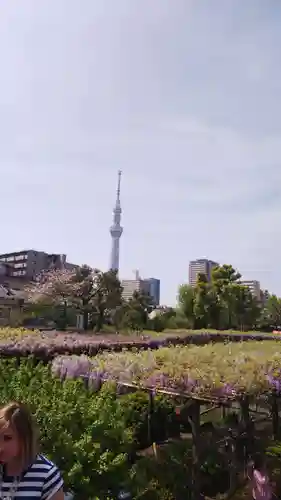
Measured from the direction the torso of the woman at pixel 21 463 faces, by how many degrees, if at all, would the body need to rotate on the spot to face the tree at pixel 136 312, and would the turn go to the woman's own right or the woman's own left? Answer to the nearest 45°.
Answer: approximately 135° to the woman's own right

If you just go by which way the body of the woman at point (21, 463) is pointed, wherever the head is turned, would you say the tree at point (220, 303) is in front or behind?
behind

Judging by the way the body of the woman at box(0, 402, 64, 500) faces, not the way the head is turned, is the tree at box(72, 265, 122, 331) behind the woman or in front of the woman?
behind

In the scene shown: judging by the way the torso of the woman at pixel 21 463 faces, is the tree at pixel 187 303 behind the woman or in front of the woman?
behind

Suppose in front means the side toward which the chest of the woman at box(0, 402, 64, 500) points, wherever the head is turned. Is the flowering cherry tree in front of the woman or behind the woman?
behind

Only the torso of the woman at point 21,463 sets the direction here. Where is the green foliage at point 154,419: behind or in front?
behind

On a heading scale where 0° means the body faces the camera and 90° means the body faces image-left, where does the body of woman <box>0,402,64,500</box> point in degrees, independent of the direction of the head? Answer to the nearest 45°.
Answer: approximately 45°

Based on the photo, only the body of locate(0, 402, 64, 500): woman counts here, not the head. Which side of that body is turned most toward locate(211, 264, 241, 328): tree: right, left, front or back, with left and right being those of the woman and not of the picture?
back
